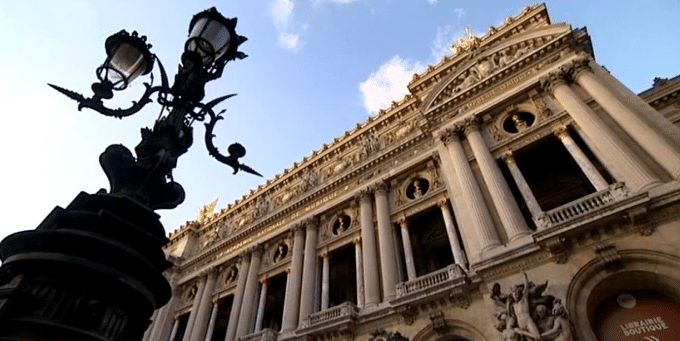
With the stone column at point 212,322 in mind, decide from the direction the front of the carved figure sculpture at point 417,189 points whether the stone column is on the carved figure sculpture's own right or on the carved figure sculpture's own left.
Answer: on the carved figure sculpture's own right

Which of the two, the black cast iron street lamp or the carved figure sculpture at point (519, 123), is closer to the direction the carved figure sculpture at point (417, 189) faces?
the black cast iron street lamp

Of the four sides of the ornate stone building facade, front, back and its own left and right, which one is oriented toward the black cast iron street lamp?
front

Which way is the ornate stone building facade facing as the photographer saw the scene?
facing the viewer and to the left of the viewer

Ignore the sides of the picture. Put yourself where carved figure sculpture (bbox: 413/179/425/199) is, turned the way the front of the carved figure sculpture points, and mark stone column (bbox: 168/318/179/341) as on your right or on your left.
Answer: on your right

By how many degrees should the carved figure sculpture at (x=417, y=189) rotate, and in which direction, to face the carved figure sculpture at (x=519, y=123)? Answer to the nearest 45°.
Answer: approximately 90° to its left

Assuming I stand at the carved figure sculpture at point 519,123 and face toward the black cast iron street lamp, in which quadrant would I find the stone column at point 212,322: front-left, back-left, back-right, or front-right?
front-right

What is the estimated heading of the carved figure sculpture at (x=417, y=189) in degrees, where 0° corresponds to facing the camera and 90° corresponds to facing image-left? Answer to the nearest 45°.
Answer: approximately 45°
